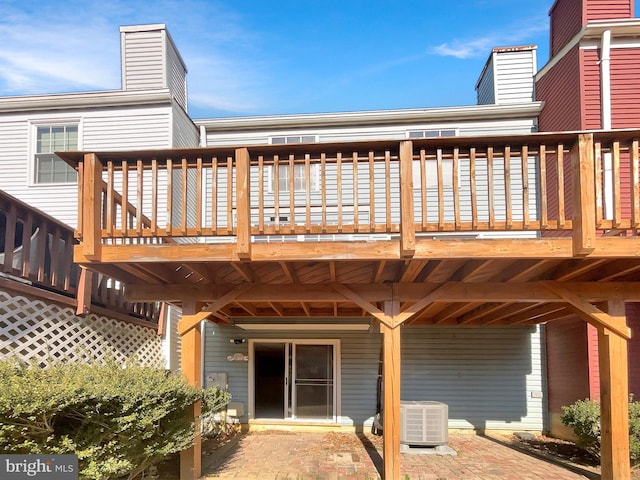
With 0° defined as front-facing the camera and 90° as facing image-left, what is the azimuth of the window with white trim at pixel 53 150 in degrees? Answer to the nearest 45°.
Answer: approximately 0°

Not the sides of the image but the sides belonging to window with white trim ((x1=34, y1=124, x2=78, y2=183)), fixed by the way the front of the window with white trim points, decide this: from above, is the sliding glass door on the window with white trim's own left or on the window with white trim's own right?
on the window with white trim's own left

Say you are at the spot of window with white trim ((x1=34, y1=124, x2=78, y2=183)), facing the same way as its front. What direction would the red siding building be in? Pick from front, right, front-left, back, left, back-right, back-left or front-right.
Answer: front-left

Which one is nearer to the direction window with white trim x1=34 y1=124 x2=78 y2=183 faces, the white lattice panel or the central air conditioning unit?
the white lattice panel

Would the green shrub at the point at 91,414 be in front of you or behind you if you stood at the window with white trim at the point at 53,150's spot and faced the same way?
in front

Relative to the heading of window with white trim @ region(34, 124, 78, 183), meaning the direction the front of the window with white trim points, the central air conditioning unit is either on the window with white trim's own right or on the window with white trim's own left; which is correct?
on the window with white trim's own left

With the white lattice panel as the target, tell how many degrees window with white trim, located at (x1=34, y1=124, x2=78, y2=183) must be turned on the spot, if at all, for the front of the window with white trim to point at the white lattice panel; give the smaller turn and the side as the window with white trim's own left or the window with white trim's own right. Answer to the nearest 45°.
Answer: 0° — it already faces it
